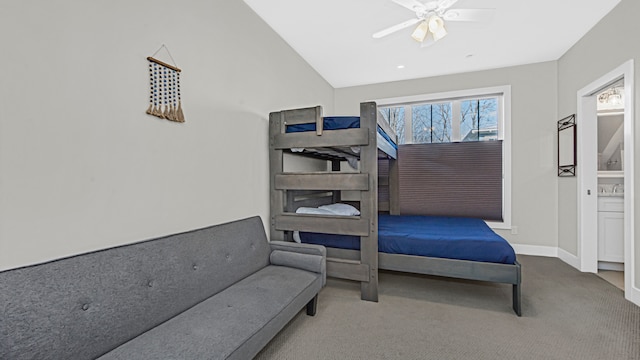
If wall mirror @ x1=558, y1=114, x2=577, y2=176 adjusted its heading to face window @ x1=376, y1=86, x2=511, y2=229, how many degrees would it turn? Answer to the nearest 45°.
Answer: approximately 45° to its right

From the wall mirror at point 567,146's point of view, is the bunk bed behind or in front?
in front

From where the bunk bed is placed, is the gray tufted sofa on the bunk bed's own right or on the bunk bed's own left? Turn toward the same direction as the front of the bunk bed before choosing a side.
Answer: on the bunk bed's own right

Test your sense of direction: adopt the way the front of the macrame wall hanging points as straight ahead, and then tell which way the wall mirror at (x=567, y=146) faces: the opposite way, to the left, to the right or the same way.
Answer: the opposite way

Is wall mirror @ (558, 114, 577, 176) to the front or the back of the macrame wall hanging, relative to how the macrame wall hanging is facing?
to the front

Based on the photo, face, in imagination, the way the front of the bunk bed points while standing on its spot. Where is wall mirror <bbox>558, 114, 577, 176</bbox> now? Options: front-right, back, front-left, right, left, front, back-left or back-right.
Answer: front-left

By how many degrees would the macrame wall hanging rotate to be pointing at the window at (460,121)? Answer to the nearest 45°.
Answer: approximately 45° to its left

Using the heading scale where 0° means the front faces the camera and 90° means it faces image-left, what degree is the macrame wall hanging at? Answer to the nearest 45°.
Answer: approximately 315°

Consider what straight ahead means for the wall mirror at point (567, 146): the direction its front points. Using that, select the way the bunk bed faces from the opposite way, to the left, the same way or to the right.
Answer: the opposite way

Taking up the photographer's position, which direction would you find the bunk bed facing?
facing to the right of the viewer

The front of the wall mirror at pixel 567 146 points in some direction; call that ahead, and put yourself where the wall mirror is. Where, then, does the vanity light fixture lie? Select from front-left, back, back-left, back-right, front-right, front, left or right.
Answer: back

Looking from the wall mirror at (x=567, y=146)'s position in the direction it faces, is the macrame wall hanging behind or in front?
in front

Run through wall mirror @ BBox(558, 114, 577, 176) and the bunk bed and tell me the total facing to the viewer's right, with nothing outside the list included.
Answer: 1
